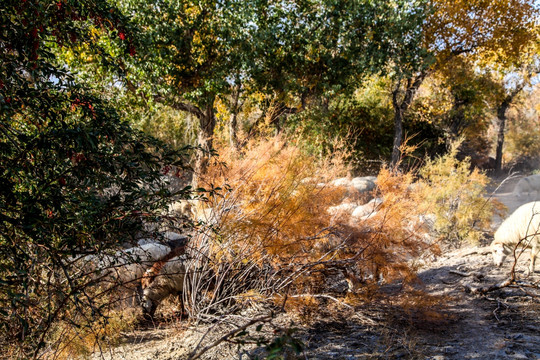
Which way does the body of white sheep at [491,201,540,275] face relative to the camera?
to the viewer's left

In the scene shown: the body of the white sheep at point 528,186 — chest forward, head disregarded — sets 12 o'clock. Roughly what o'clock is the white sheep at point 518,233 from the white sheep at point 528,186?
the white sheep at point 518,233 is roughly at 9 o'clock from the white sheep at point 528,186.

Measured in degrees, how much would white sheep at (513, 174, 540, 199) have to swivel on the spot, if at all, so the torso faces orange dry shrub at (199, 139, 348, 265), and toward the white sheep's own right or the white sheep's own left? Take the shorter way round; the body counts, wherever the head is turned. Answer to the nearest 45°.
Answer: approximately 90° to the white sheep's own left

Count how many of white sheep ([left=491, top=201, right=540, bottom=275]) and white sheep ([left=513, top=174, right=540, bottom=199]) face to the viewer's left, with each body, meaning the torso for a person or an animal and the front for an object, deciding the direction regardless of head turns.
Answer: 2

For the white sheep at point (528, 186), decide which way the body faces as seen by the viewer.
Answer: to the viewer's left

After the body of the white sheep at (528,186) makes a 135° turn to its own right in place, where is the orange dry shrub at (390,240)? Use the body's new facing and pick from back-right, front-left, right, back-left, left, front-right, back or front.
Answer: back-right
